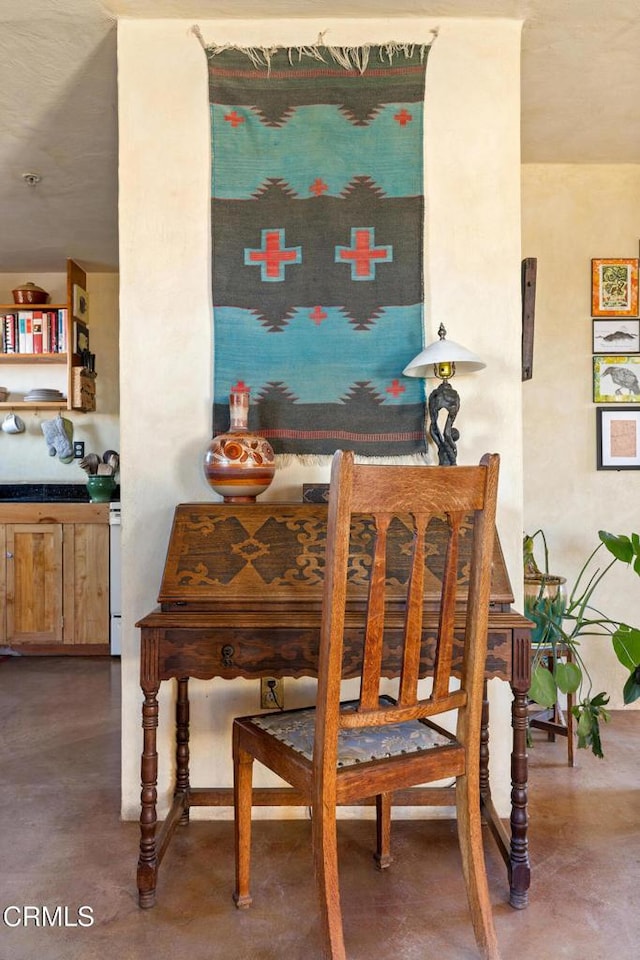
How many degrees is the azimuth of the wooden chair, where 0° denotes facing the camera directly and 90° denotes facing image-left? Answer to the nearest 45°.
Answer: approximately 135°

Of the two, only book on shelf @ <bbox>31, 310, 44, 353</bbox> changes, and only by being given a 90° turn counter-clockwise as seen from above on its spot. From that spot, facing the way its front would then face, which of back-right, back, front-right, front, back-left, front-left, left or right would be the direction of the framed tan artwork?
front-right

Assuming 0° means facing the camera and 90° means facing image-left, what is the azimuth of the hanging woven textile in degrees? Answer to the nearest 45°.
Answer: approximately 0°

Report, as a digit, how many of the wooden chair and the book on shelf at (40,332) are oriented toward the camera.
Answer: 1

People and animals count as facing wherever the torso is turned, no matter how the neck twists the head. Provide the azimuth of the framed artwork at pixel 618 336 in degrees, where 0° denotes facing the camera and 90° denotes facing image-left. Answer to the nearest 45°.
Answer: approximately 0°

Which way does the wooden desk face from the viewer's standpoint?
toward the camera

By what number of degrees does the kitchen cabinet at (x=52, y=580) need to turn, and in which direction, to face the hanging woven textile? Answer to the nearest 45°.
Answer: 0° — it already faces it

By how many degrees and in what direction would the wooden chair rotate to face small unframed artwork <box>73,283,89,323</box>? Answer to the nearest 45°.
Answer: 0° — it already faces it

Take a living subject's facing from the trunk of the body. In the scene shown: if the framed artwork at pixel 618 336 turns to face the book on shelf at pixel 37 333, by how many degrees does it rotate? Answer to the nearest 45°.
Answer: approximately 90° to its right

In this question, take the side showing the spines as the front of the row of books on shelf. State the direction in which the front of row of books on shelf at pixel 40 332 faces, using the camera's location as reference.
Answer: facing the viewer

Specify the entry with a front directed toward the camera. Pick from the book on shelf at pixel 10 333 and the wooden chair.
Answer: the book on shelf

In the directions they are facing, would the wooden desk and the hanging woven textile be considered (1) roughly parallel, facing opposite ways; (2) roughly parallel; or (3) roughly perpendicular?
roughly parallel

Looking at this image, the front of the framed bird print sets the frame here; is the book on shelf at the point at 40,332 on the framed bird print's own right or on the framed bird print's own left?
on the framed bird print's own right

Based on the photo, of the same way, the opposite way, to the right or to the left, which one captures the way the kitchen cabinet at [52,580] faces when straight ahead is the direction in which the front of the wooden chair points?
the opposite way

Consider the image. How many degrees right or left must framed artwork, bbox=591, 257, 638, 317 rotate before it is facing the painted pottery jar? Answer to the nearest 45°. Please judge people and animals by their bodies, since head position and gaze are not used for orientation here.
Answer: approximately 45° to its right

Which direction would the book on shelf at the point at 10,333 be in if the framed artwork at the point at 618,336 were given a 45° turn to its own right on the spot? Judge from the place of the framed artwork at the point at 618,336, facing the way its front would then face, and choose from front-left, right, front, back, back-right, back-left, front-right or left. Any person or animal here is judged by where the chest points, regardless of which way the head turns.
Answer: front-right

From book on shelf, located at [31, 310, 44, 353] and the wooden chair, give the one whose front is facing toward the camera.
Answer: the book on shelf
